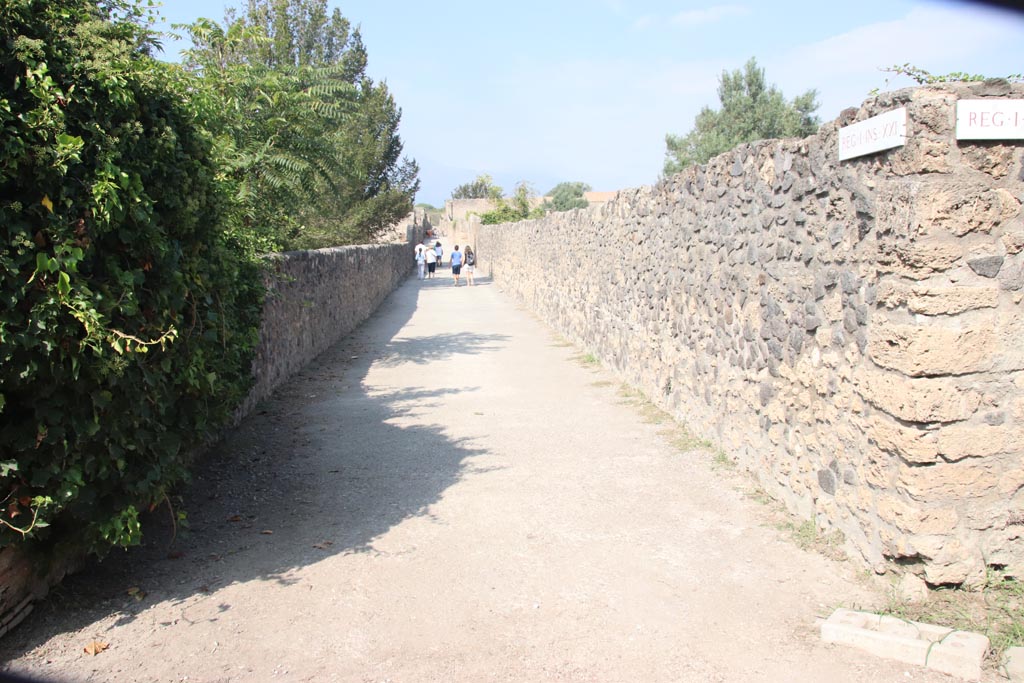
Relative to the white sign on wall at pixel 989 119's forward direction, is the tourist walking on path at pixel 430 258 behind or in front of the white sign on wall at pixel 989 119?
behind

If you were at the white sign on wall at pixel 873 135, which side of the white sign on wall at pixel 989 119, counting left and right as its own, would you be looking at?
right

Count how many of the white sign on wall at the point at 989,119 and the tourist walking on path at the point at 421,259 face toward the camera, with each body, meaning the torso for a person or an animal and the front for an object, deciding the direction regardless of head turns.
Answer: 1

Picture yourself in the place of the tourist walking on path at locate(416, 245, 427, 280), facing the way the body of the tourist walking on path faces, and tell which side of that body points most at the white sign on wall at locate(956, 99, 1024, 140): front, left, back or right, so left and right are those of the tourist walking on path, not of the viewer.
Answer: back

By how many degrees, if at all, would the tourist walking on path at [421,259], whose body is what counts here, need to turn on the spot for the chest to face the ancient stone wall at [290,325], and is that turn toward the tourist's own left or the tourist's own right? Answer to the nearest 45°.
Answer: approximately 180°

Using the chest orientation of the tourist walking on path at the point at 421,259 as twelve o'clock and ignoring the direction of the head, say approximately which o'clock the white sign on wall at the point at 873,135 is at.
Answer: The white sign on wall is roughly at 6 o'clock from the tourist walking on path.

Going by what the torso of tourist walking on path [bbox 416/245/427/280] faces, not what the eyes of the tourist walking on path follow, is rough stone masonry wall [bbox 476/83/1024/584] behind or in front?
behind

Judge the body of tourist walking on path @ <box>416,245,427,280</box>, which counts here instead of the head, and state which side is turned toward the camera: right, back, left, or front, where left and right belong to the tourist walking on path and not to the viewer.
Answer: back

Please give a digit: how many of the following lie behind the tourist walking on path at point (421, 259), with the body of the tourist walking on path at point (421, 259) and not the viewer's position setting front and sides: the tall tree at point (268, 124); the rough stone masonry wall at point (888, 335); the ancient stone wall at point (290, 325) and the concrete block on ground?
4
